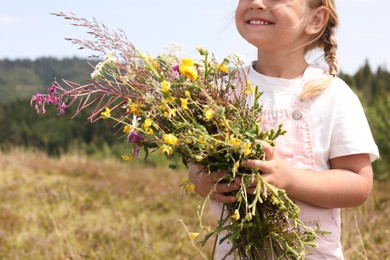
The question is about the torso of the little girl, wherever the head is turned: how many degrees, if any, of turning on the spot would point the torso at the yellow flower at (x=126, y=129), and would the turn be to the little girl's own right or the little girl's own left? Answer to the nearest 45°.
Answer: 0° — they already face it

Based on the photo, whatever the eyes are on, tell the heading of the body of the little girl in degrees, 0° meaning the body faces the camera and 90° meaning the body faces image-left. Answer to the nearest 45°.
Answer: approximately 45°
